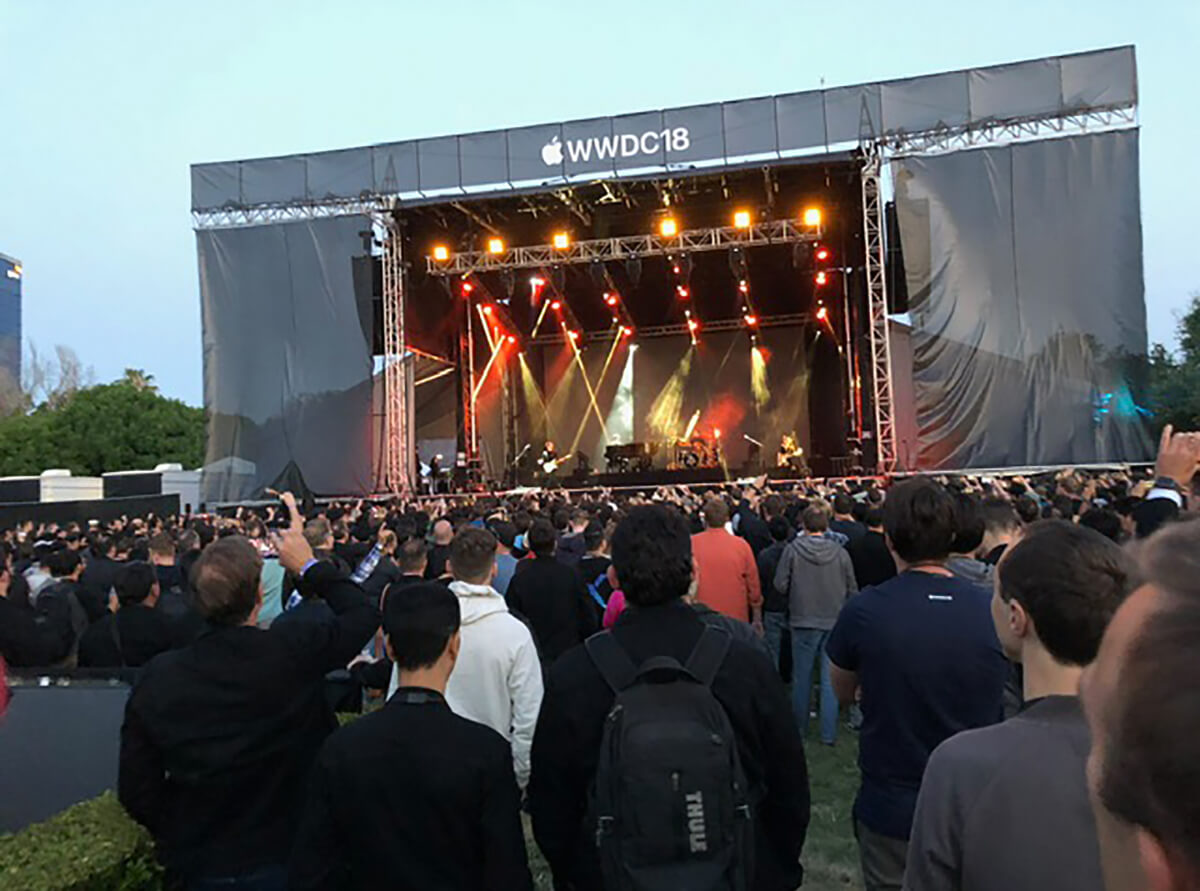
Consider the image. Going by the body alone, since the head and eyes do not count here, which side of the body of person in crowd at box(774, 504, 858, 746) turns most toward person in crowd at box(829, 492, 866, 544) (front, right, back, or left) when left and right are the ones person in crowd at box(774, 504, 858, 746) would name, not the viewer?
front

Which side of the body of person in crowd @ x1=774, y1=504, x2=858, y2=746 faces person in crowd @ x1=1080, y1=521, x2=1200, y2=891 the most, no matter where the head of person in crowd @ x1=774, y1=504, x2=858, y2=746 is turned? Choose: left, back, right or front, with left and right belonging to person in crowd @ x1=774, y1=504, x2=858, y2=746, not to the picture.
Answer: back

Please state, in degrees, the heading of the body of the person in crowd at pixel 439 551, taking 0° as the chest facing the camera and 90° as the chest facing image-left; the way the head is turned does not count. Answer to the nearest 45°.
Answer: approximately 180°

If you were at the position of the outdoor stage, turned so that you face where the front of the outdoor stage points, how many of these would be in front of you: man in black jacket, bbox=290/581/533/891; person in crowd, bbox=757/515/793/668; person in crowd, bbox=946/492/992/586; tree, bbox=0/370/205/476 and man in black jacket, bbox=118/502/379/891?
4

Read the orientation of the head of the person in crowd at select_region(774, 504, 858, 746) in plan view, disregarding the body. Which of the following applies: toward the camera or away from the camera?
away from the camera

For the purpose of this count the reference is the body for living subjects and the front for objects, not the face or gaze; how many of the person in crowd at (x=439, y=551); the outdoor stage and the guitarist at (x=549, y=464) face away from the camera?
1

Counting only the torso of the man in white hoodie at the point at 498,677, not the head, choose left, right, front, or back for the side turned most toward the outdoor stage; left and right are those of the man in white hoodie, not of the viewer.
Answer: front

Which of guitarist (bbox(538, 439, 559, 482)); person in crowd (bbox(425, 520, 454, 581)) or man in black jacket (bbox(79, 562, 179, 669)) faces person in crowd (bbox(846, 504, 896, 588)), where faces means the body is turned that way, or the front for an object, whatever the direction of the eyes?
the guitarist

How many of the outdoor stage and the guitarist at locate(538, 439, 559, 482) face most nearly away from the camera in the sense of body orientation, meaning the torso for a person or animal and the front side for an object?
0

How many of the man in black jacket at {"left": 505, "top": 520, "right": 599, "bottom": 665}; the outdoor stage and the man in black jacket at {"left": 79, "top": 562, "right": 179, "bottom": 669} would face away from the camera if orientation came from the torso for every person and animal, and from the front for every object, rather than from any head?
2

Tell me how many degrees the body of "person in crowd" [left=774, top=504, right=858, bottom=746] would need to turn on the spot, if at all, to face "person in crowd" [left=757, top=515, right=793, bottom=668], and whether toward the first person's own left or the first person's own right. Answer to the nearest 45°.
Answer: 0° — they already face them

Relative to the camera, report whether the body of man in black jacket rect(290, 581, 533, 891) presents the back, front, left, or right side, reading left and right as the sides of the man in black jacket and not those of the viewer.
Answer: back

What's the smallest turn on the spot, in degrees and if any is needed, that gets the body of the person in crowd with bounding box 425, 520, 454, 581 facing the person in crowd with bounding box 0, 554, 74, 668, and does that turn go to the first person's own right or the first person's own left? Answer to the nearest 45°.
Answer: approximately 135° to the first person's own left
